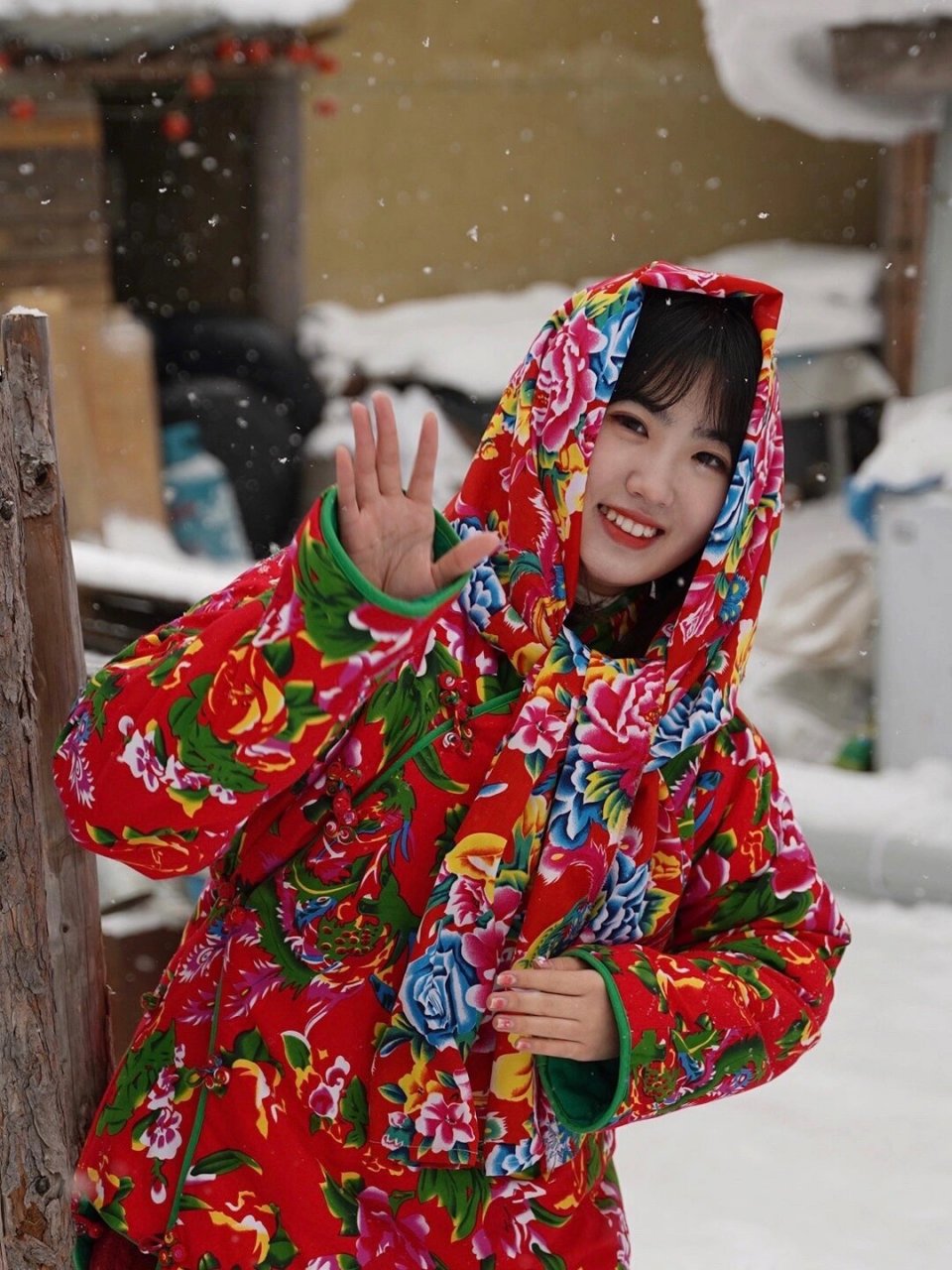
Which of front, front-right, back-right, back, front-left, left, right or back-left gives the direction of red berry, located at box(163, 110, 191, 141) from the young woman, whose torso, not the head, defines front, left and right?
back

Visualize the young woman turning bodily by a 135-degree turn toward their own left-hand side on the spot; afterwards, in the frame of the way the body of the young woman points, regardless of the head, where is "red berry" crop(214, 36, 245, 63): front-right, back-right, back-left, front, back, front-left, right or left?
front-left

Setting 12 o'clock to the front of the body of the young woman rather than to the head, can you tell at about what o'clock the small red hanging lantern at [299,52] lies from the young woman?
The small red hanging lantern is roughly at 6 o'clock from the young woman.

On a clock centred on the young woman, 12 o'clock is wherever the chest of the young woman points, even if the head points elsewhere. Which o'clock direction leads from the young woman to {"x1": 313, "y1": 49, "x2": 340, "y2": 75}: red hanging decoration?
The red hanging decoration is roughly at 6 o'clock from the young woman.

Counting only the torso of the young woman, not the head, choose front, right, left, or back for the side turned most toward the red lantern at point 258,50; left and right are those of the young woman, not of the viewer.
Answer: back

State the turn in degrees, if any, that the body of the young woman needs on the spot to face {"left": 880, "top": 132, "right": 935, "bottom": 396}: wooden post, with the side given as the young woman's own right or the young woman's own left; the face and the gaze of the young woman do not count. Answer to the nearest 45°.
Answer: approximately 180°

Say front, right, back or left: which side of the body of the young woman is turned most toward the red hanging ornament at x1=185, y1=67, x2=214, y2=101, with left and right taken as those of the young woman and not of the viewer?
back

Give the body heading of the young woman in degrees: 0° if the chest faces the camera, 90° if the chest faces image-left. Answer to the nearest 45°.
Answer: approximately 0°
